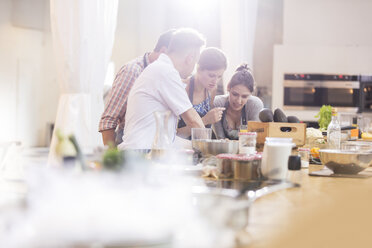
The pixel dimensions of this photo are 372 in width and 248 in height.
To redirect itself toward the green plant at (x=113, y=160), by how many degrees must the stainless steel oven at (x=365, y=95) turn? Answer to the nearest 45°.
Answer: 0° — it already faces it

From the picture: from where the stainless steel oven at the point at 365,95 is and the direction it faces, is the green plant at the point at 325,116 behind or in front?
in front

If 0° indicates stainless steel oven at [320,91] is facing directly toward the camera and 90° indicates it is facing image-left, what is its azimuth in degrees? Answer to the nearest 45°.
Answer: approximately 0°

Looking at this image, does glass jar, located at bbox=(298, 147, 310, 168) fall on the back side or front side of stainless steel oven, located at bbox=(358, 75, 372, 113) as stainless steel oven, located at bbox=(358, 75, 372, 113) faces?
on the front side

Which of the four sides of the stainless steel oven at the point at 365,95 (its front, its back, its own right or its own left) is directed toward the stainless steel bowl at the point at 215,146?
front

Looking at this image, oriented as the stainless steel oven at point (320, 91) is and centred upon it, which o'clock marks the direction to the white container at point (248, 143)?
The white container is roughly at 12 o'clock from the stainless steel oven.

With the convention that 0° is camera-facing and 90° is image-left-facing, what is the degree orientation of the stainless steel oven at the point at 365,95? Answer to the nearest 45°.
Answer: approximately 0°

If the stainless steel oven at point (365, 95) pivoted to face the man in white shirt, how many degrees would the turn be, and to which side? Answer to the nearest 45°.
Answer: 0° — it already faces them

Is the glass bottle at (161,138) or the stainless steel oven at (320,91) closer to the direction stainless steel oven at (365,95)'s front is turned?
the glass bottle

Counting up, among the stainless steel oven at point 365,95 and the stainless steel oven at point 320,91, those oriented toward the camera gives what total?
2
